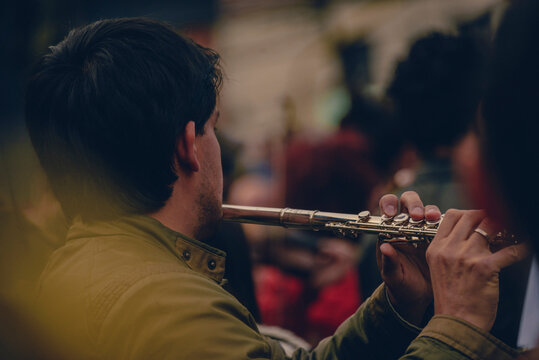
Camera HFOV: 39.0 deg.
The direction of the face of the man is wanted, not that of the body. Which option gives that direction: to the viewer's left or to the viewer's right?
to the viewer's right

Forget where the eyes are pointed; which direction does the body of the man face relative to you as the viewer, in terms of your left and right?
facing away from the viewer and to the right of the viewer

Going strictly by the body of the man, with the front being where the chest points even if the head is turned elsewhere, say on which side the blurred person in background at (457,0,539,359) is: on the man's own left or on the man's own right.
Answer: on the man's own right

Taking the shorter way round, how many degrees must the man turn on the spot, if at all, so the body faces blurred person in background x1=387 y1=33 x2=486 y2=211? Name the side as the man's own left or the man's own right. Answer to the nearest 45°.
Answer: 0° — they already face them
